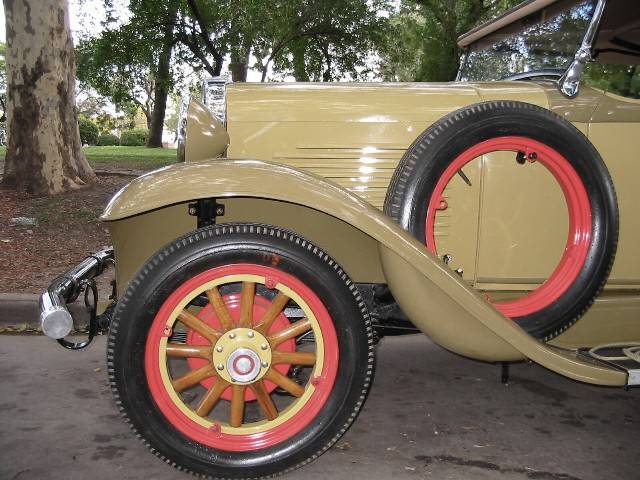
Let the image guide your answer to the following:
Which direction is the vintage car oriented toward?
to the viewer's left
